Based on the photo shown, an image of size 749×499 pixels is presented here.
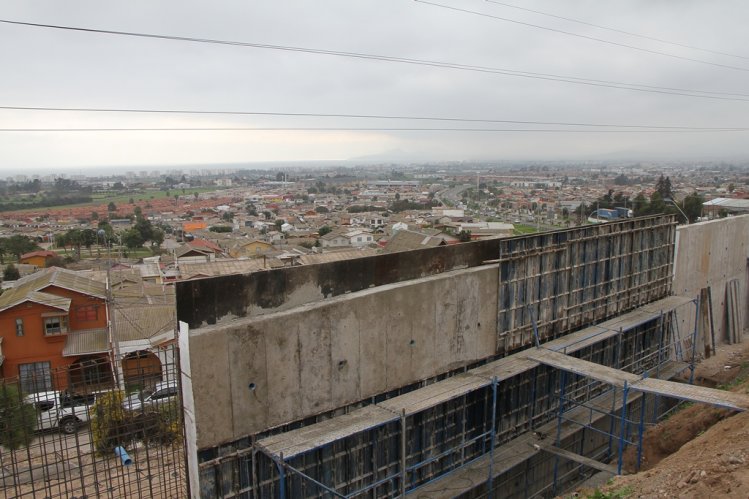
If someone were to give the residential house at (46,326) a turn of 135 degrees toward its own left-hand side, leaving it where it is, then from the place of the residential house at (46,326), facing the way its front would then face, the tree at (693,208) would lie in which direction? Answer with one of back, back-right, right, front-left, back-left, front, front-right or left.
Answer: front-right

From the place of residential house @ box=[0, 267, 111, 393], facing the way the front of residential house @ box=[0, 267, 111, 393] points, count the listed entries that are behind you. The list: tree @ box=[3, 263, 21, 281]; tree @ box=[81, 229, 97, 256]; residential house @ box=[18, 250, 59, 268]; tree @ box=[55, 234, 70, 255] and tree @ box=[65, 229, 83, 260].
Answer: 5

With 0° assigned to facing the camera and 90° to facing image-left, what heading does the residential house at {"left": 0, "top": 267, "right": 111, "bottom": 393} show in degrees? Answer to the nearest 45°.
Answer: approximately 0°

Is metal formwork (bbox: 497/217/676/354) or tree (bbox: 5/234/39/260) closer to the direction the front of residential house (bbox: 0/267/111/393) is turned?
the metal formwork

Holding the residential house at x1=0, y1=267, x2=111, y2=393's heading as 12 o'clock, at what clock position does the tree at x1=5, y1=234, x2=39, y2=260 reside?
The tree is roughly at 6 o'clock from the residential house.

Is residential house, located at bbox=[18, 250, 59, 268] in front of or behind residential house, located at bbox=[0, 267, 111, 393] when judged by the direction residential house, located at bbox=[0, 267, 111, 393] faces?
behind

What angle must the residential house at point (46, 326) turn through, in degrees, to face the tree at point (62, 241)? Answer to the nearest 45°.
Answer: approximately 180°

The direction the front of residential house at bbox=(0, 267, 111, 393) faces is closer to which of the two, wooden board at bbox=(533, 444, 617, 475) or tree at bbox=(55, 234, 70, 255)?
the wooden board

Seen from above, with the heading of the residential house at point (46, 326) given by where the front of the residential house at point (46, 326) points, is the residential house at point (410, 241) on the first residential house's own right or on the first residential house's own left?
on the first residential house's own left

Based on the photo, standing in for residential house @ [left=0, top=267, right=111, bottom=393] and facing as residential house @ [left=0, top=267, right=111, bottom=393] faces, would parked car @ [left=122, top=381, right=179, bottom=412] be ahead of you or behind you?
ahead

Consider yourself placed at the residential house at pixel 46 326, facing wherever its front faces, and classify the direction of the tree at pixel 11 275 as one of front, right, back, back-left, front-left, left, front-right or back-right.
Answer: back

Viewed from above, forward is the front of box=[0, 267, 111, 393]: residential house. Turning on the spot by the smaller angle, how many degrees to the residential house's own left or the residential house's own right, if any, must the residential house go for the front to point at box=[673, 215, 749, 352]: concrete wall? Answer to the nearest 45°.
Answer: approximately 45° to the residential house's own left

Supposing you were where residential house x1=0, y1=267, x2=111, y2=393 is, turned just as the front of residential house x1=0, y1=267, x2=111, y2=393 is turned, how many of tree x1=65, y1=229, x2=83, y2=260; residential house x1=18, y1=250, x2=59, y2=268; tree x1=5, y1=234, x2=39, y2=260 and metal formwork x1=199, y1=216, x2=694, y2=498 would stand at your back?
3

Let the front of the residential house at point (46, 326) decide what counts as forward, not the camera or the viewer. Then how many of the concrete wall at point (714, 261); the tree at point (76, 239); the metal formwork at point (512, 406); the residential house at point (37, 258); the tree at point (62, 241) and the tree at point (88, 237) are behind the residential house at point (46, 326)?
4
